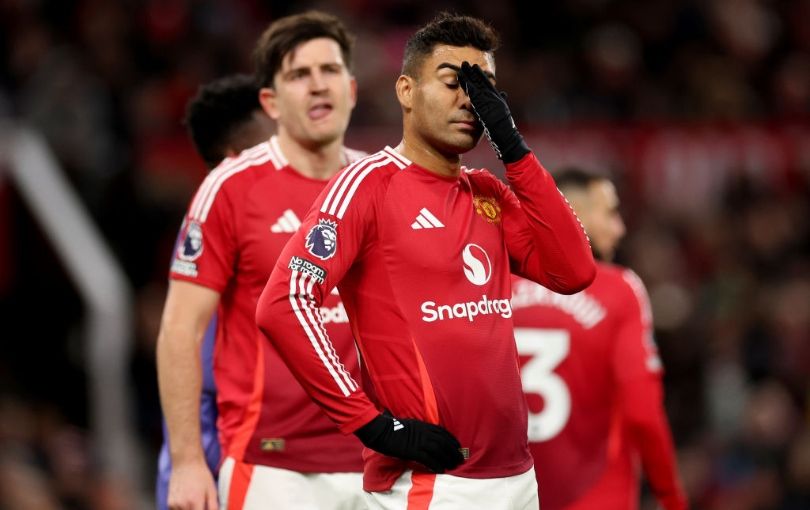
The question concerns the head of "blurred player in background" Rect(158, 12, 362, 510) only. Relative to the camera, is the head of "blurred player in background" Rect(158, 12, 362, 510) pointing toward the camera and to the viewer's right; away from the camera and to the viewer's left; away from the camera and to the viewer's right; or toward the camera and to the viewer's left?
toward the camera and to the viewer's right

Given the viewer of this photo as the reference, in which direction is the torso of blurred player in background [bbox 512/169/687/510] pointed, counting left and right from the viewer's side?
facing away from the viewer and to the right of the viewer

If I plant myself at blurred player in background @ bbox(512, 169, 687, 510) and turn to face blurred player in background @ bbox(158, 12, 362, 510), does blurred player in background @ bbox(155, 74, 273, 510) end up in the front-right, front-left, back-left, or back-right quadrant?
front-right

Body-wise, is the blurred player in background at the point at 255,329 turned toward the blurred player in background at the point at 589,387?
no

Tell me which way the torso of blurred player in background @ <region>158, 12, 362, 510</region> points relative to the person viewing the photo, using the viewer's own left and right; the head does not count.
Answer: facing the viewer and to the right of the viewer
